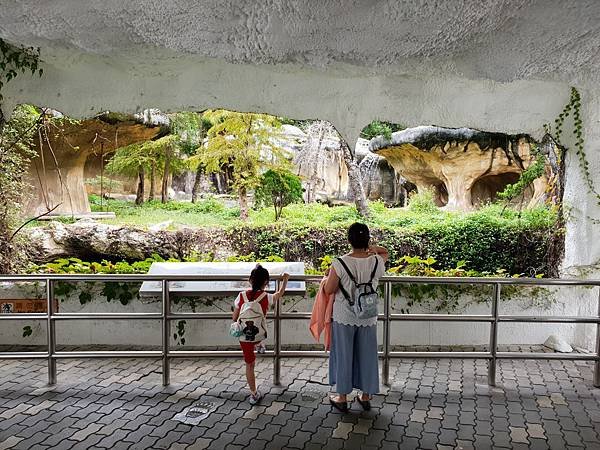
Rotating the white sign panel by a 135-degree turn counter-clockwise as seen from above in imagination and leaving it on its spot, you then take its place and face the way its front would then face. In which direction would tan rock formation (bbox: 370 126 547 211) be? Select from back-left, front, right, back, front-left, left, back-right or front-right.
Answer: front

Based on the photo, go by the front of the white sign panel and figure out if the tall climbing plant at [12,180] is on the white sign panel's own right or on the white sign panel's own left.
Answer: on the white sign panel's own right

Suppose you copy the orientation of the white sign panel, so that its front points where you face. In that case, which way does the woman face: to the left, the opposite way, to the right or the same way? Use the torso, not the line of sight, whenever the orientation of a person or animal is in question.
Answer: the opposite way

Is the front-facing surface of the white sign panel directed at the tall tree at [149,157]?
no

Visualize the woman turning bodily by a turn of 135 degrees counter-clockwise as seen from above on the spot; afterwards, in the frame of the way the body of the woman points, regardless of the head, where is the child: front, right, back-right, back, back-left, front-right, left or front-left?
front-right

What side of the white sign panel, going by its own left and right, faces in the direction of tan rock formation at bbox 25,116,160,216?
back

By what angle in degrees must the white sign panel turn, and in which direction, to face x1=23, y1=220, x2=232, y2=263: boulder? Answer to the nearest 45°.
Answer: approximately 180°

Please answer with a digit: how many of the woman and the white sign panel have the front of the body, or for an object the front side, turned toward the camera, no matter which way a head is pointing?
1

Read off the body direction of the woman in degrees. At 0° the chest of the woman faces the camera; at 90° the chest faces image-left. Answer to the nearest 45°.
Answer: approximately 180°

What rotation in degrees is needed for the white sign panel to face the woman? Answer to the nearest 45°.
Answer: approximately 45° to its left

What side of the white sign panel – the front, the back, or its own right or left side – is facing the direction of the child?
front

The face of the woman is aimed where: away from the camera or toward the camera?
away from the camera

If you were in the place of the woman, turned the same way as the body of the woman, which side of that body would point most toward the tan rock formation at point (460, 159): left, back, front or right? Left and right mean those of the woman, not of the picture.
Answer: front

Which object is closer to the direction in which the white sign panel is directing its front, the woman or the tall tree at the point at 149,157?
the woman

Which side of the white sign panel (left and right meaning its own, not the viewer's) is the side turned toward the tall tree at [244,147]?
back

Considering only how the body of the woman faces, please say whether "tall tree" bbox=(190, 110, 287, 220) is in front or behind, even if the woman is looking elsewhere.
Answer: in front

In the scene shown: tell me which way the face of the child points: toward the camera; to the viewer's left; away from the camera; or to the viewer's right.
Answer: away from the camera

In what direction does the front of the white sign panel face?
toward the camera

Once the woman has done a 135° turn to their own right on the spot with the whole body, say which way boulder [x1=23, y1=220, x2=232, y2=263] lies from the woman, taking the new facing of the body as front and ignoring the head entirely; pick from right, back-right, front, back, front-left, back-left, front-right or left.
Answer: back
